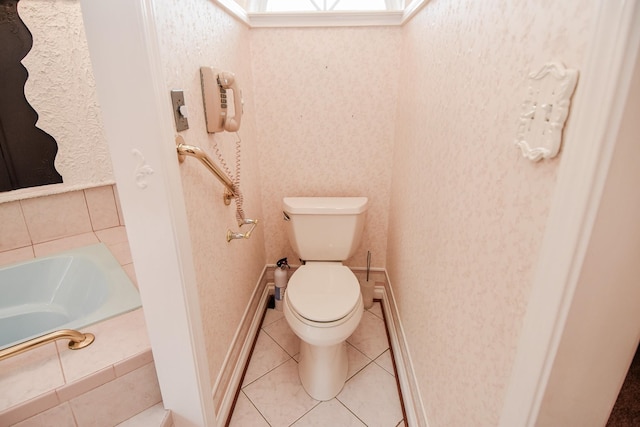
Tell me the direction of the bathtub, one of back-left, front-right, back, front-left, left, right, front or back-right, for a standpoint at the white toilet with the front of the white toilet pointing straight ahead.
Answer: right

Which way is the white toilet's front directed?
toward the camera

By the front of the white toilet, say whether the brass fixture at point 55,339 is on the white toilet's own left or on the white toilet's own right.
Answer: on the white toilet's own right
